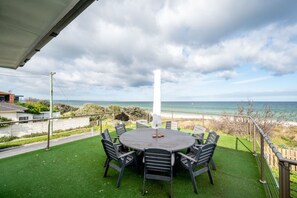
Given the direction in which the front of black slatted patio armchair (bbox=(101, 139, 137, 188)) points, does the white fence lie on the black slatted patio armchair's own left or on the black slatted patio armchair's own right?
on the black slatted patio armchair's own left

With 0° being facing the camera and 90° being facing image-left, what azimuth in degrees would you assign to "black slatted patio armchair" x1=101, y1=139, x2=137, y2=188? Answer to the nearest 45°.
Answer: approximately 225°

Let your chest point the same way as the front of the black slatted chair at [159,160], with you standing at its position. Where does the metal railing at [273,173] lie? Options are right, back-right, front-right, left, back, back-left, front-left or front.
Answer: right

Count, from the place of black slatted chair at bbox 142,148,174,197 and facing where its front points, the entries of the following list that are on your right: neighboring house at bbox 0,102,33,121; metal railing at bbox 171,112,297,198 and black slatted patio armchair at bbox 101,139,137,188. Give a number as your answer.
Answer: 1

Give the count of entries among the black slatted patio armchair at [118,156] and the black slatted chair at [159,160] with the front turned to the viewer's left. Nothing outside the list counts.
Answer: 0

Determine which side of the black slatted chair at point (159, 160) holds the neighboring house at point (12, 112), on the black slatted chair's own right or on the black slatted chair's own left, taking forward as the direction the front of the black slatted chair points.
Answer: on the black slatted chair's own left

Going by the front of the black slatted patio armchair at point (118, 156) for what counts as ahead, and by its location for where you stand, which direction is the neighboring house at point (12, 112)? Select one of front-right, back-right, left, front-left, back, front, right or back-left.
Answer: left

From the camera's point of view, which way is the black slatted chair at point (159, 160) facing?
away from the camera

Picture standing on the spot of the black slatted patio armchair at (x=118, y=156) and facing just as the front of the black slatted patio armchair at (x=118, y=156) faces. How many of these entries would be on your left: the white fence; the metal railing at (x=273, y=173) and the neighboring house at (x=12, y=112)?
2

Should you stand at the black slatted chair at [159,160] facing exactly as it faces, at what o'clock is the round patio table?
The round patio table is roughly at 12 o'clock from the black slatted chair.

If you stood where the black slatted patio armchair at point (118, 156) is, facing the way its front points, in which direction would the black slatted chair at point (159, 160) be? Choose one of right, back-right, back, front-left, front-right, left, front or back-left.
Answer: right

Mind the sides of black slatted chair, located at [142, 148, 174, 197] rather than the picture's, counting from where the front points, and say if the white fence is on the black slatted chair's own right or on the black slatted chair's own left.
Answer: on the black slatted chair's own left

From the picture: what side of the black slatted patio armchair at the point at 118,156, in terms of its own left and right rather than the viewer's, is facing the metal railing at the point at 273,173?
right
